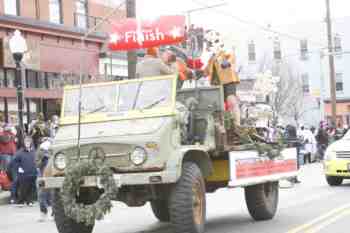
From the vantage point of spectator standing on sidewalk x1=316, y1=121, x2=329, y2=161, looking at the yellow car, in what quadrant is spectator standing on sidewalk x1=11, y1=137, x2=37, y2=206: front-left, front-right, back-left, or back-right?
front-right

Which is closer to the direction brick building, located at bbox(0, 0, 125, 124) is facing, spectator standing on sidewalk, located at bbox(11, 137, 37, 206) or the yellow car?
the yellow car

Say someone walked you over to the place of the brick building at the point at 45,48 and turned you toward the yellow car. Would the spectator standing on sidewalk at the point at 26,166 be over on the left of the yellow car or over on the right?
right

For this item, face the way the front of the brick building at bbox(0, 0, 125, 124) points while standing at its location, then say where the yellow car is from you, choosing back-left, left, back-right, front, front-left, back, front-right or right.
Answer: front

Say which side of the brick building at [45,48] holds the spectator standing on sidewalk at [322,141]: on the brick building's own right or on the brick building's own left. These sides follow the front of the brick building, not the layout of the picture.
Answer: on the brick building's own left

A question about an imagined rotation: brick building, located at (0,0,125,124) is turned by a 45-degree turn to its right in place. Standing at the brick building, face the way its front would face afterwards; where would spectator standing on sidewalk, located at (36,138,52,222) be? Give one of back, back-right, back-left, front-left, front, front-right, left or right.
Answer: front

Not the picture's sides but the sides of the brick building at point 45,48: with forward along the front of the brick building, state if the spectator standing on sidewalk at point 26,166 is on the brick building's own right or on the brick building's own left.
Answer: on the brick building's own right

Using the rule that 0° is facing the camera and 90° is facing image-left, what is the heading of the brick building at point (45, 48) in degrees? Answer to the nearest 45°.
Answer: approximately 315°

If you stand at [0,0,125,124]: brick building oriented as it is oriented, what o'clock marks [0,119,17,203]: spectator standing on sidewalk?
The spectator standing on sidewalk is roughly at 2 o'clock from the brick building.
